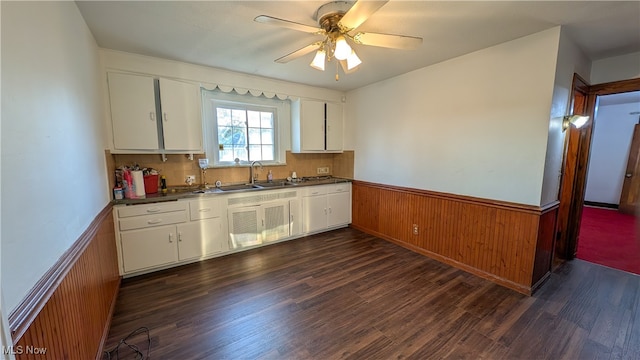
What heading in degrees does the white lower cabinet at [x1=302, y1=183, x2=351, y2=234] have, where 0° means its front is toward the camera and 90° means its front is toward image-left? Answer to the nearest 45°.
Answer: approximately 315°

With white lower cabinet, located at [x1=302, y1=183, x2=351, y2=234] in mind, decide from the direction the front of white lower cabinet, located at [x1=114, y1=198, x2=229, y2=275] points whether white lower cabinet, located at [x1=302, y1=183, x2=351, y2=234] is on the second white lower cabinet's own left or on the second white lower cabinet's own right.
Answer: on the second white lower cabinet's own left

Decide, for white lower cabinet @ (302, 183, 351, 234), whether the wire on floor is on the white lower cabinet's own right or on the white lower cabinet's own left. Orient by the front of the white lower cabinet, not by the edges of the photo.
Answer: on the white lower cabinet's own right

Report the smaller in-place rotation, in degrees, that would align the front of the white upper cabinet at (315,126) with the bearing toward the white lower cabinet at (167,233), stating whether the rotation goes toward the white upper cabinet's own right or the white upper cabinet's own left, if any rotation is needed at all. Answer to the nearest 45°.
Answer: approximately 90° to the white upper cabinet's own right

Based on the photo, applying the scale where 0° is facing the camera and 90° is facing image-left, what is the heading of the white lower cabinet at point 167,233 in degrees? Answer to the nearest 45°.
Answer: approximately 0°
